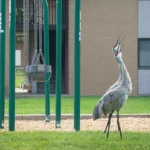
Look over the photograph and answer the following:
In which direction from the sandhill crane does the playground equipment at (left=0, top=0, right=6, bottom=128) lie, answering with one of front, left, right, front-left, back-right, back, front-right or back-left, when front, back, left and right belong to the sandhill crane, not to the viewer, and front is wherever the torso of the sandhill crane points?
back-left

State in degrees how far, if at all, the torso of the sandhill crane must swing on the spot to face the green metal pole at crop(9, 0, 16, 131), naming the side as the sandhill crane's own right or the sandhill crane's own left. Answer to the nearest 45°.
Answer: approximately 135° to the sandhill crane's own left

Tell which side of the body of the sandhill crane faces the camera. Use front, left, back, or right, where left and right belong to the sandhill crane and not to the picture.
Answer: right
